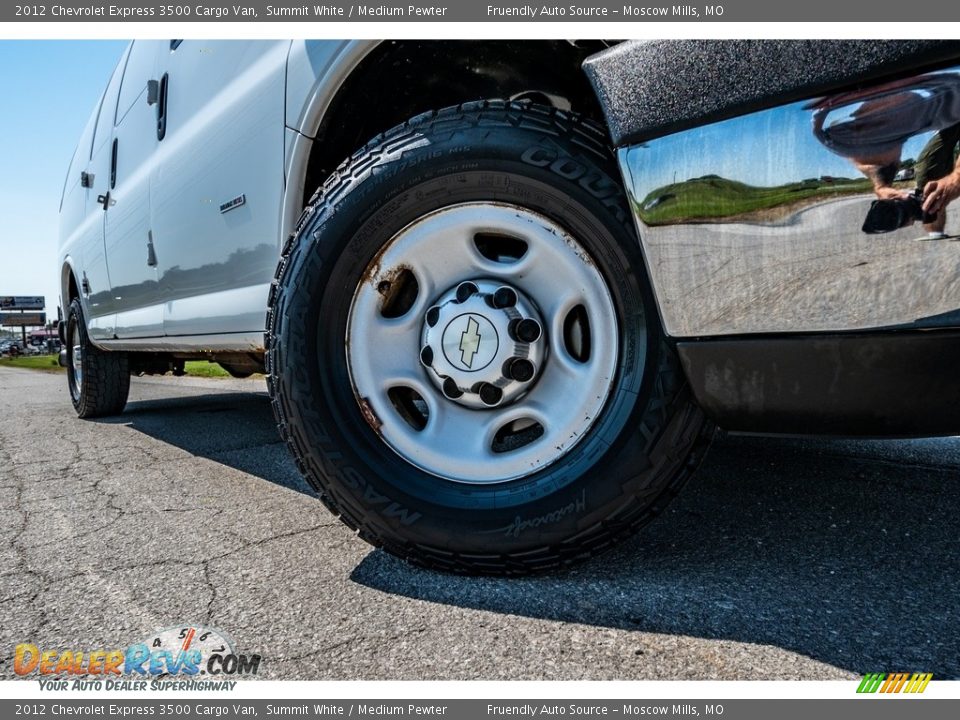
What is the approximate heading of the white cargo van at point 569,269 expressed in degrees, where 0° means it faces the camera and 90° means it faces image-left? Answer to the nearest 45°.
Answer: approximately 315°
